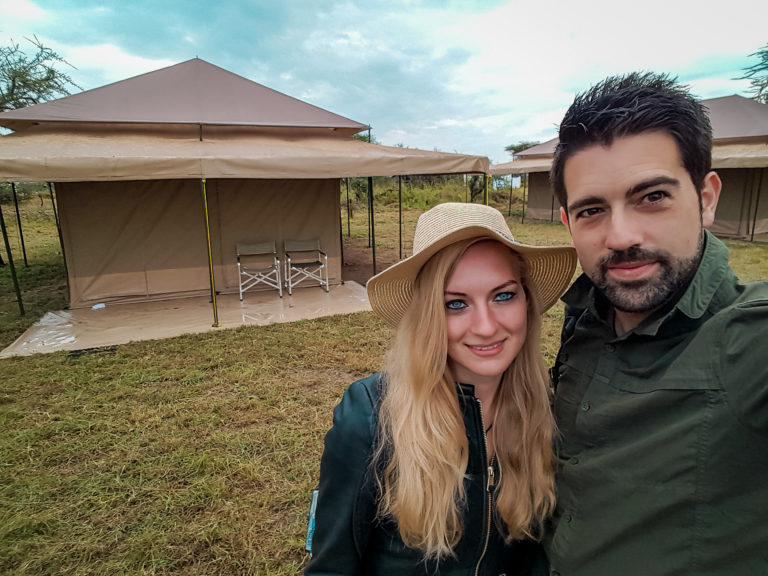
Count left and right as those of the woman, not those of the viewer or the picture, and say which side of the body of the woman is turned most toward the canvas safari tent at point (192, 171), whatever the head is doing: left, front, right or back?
back

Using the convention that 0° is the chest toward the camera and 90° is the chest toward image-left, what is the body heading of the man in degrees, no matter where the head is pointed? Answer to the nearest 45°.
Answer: approximately 45°

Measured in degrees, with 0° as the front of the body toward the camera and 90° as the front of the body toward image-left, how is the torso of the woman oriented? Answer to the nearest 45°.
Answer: approximately 315°

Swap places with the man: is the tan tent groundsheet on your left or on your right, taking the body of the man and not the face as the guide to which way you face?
on your right

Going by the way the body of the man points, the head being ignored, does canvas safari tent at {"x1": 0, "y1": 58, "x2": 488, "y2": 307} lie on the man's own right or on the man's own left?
on the man's own right

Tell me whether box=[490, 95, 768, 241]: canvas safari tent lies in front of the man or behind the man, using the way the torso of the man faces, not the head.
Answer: behind
